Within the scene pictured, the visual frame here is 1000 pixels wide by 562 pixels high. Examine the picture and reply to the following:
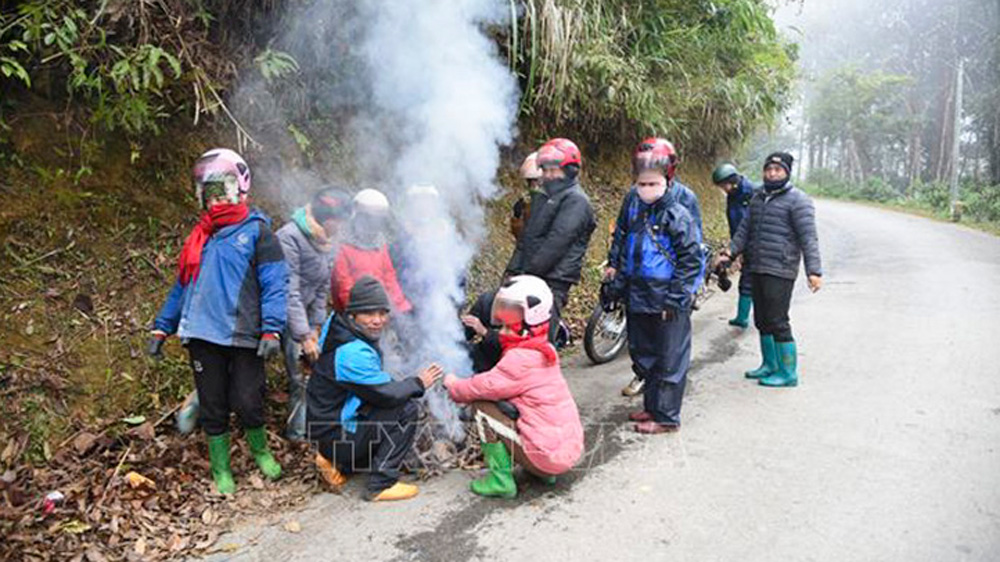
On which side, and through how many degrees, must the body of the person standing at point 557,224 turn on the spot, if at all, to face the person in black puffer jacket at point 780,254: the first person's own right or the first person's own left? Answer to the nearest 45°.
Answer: approximately 135° to the first person's own left

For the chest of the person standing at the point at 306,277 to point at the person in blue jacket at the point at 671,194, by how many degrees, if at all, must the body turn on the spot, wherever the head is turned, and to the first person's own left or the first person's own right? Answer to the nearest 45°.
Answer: approximately 45° to the first person's own left

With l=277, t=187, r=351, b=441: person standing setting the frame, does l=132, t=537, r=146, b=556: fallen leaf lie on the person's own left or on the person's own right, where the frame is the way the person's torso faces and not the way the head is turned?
on the person's own right

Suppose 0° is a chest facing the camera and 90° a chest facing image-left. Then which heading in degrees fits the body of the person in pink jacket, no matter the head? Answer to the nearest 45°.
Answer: approximately 90°

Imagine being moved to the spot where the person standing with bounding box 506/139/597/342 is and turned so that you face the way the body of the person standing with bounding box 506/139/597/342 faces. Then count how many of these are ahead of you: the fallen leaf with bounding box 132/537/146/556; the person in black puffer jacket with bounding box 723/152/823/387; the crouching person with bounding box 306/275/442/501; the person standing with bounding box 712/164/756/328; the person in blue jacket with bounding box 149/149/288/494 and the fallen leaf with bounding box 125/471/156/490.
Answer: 4

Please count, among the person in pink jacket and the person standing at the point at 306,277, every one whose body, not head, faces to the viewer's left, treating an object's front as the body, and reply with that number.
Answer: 1

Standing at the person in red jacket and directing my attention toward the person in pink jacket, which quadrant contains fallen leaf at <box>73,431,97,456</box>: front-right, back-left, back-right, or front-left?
back-right

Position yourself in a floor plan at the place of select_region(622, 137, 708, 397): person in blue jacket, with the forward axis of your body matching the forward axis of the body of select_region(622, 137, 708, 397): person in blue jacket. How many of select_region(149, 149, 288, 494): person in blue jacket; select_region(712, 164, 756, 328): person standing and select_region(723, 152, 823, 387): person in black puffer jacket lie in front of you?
1
